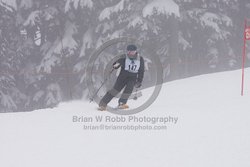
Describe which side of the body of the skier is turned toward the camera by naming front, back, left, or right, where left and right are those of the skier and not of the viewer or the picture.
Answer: front
